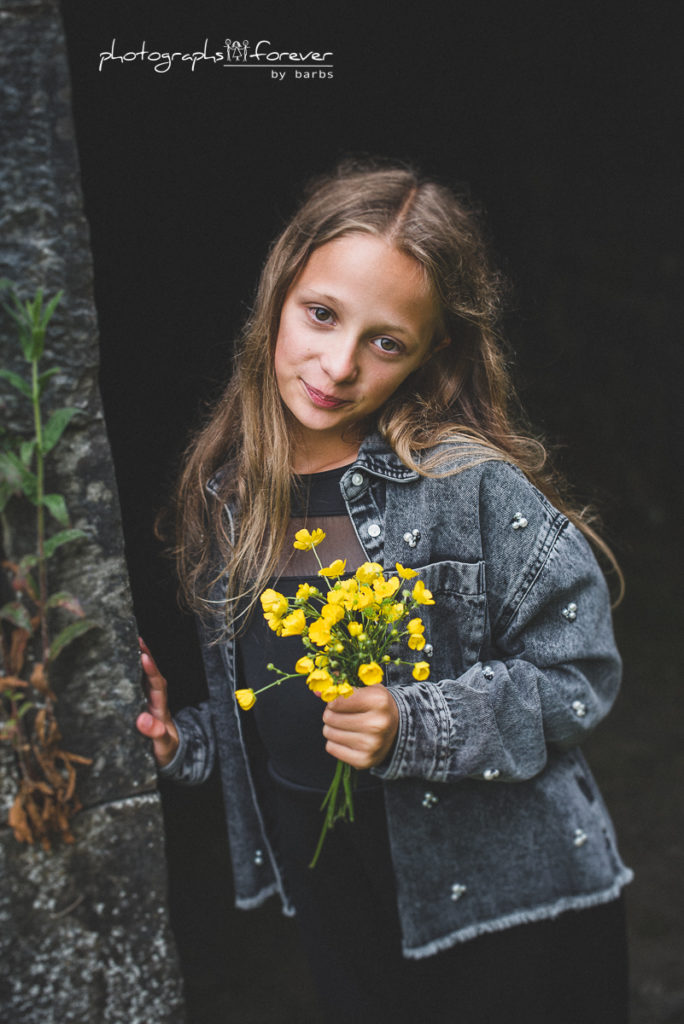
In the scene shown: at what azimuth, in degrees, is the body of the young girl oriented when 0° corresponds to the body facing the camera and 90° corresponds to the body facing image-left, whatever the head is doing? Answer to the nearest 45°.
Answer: approximately 45°
